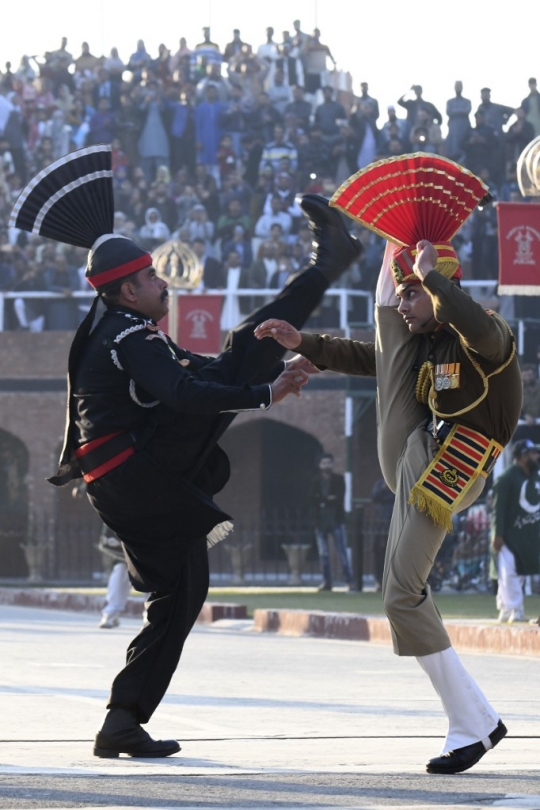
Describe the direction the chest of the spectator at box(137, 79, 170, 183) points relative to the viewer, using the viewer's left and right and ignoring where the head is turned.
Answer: facing the viewer

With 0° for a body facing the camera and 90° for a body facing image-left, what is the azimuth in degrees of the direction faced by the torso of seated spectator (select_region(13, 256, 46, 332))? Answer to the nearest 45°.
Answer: approximately 0°

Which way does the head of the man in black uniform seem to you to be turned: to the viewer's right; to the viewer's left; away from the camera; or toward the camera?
to the viewer's right

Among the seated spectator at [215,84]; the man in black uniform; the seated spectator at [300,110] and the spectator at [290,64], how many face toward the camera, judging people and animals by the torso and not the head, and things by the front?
3

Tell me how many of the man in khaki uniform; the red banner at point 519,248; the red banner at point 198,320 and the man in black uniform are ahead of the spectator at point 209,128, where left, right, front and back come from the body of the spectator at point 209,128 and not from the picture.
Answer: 4

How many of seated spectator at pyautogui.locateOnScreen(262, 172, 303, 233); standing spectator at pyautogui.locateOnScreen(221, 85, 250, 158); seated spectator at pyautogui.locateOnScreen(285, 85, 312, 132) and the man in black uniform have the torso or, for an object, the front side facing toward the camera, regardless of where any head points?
3

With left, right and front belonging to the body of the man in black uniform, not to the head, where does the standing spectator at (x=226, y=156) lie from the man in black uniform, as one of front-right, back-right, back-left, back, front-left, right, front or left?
left

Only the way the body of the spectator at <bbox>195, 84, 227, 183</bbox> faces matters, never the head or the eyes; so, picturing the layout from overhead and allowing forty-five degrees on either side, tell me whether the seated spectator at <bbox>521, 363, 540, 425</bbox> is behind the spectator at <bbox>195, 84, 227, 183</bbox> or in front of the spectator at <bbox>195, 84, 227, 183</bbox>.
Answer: in front

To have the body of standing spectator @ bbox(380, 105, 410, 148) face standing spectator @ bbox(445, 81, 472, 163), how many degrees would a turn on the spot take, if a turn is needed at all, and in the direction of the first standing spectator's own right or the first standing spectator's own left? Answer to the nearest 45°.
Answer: approximately 90° to the first standing spectator's own left

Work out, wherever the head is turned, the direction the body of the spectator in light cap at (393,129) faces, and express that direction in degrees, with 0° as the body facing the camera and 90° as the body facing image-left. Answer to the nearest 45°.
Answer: approximately 0°

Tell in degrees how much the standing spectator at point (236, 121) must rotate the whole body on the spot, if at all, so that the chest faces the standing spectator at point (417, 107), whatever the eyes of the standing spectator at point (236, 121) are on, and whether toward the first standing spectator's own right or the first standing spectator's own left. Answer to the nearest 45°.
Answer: approximately 90° to the first standing spectator's own left
